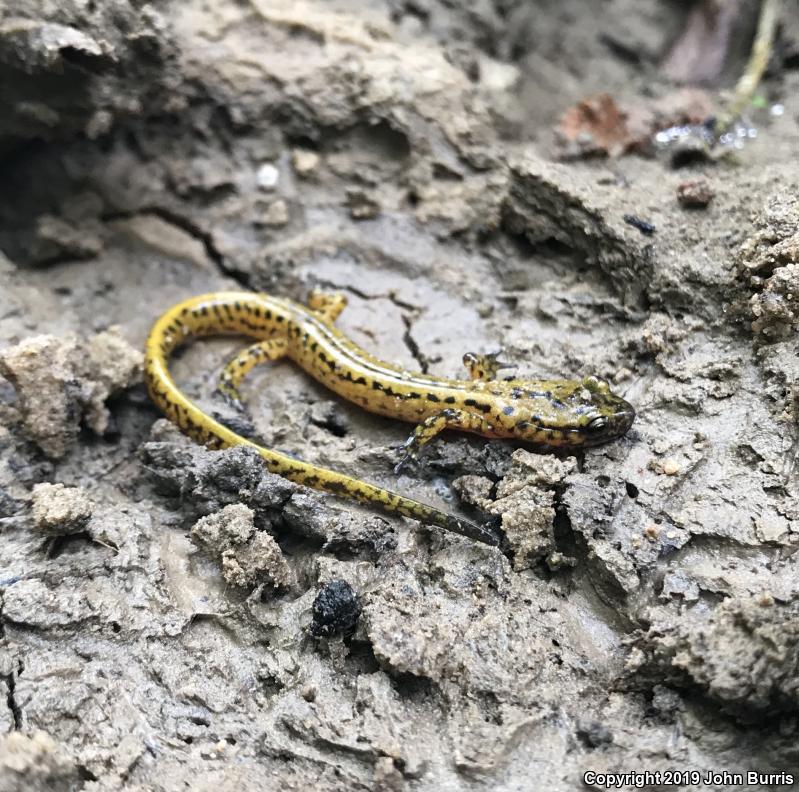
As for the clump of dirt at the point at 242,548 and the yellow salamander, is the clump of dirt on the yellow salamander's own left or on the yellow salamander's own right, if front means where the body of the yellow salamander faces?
on the yellow salamander's own right

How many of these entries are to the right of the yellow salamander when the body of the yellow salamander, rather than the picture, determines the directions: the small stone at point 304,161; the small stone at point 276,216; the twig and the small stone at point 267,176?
0

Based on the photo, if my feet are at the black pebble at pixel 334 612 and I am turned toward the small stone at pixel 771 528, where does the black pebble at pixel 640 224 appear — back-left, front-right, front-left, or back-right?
front-left

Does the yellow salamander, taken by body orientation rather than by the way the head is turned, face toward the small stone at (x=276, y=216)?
no

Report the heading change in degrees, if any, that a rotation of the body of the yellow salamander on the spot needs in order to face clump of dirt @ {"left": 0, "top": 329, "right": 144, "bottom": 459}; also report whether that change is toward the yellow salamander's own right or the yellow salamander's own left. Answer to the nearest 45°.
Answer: approximately 135° to the yellow salamander's own right

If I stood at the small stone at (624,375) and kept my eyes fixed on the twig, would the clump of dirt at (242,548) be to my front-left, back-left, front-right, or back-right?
back-left

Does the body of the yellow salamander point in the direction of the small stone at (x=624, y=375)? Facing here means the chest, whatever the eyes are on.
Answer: yes

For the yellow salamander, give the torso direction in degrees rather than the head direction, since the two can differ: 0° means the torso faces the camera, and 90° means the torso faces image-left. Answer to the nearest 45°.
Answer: approximately 270°

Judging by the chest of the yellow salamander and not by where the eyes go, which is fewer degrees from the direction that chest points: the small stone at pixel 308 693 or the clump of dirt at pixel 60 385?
the small stone

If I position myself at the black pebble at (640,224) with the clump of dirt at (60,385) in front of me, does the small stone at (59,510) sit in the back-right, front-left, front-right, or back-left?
front-left

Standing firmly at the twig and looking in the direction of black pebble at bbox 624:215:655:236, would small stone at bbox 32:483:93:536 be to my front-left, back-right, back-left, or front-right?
front-right

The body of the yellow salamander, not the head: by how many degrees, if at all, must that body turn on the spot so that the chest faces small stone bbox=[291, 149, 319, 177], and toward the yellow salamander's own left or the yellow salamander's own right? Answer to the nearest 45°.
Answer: approximately 135° to the yellow salamander's own left

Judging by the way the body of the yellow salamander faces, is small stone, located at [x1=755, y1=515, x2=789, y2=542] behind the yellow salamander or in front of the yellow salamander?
in front
